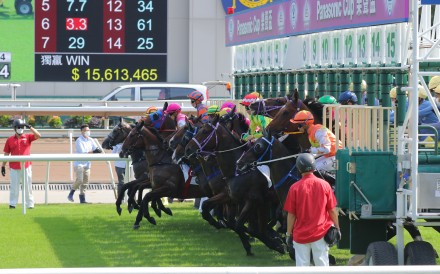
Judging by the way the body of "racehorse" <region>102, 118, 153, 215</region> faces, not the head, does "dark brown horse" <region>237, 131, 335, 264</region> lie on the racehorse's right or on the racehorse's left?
on the racehorse's left

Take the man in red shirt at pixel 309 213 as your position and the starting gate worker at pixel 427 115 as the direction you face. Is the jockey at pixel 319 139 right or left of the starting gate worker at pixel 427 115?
left

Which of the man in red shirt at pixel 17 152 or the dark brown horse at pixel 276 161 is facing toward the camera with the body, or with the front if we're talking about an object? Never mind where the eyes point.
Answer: the man in red shirt

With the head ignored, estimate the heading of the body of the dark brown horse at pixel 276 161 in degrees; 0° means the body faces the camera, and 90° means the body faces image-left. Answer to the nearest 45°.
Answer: approximately 90°

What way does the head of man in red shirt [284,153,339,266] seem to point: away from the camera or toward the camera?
away from the camera

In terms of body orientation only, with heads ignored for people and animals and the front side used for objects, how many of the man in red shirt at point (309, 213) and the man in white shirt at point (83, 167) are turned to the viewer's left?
0

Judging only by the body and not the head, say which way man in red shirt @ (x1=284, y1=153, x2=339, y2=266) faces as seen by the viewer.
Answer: away from the camera

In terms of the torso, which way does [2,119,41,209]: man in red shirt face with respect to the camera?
toward the camera

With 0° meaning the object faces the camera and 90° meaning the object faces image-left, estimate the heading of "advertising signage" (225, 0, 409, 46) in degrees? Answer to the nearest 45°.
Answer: approximately 45°
